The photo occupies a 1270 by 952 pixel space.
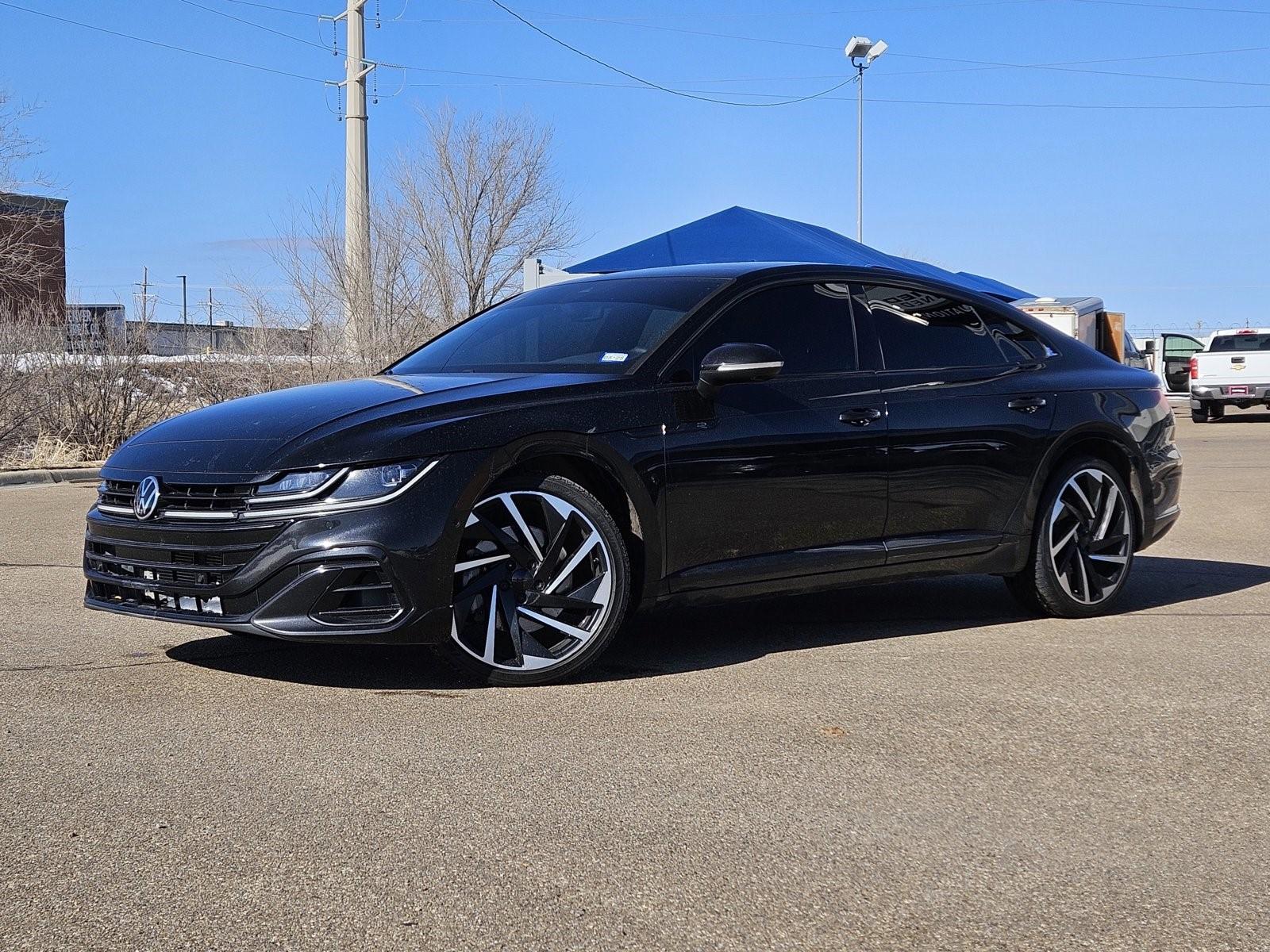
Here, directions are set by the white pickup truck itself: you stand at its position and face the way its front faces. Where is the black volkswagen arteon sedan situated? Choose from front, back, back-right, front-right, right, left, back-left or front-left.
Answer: back

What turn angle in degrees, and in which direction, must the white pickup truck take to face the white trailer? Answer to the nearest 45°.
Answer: approximately 135° to its left

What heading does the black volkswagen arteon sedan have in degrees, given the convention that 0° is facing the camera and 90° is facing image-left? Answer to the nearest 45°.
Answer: approximately 45°

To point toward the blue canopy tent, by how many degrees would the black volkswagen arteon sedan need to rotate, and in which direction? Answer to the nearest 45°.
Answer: approximately 135° to its right

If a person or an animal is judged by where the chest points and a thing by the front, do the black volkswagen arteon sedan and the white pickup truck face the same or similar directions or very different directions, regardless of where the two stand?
very different directions

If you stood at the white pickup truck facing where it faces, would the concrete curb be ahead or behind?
behind

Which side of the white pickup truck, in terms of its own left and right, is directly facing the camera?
back

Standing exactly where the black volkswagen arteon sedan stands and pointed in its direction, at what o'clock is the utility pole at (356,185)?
The utility pole is roughly at 4 o'clock from the black volkswagen arteon sedan.

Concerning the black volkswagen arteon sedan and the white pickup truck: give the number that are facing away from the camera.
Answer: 1

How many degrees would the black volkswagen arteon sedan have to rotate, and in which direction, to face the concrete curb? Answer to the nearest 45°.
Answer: approximately 90° to its right

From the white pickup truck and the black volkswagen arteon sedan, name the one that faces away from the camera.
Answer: the white pickup truck
